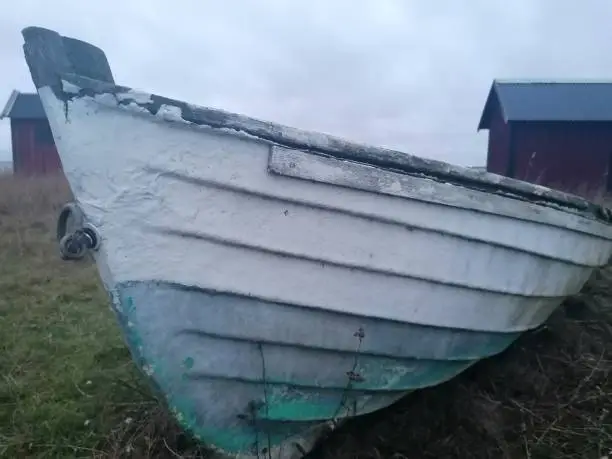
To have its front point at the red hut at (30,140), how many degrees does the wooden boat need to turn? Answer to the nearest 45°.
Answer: approximately 90° to its right

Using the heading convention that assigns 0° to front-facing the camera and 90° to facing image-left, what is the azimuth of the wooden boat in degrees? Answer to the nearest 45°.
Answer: approximately 45°

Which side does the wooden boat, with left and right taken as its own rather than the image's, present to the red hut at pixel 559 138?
back
